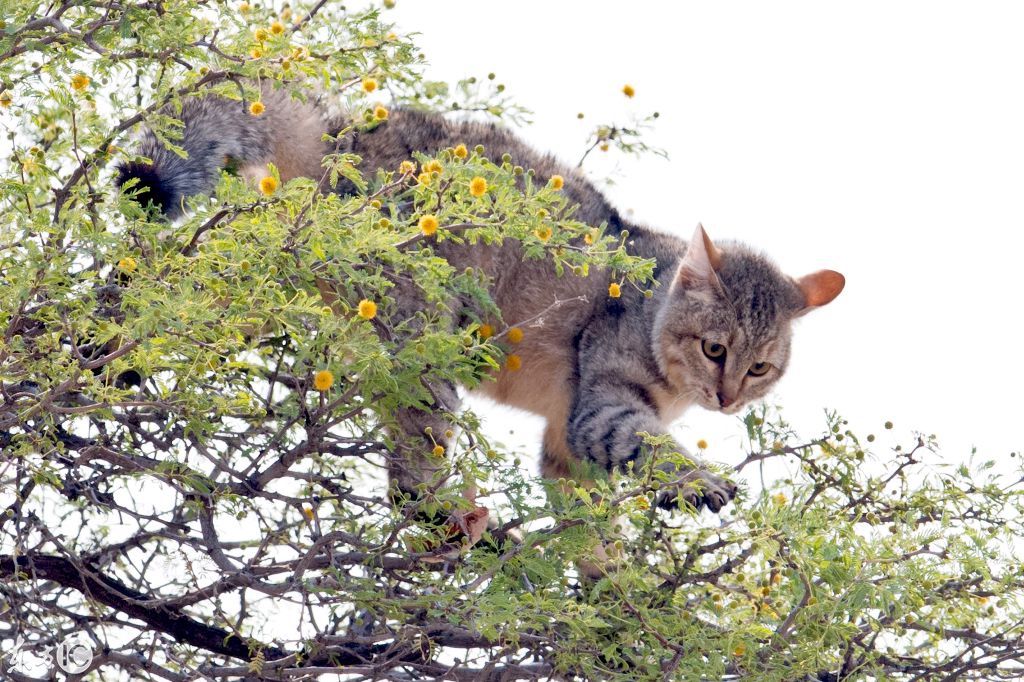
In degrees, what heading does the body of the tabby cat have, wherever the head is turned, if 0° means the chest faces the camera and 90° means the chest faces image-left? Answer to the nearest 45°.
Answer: approximately 315°
